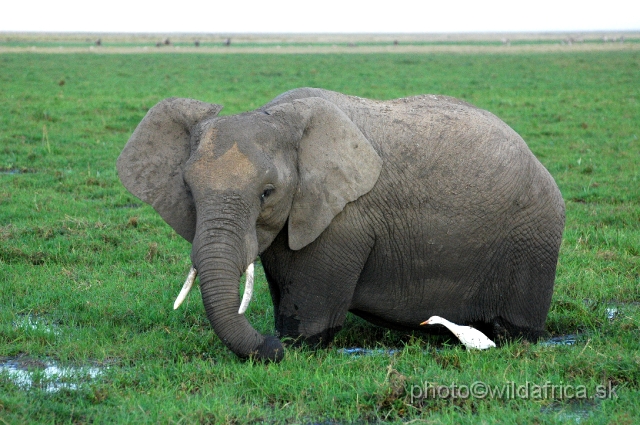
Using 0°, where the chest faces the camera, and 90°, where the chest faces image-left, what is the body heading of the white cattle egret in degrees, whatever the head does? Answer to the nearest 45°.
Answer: approximately 90°
